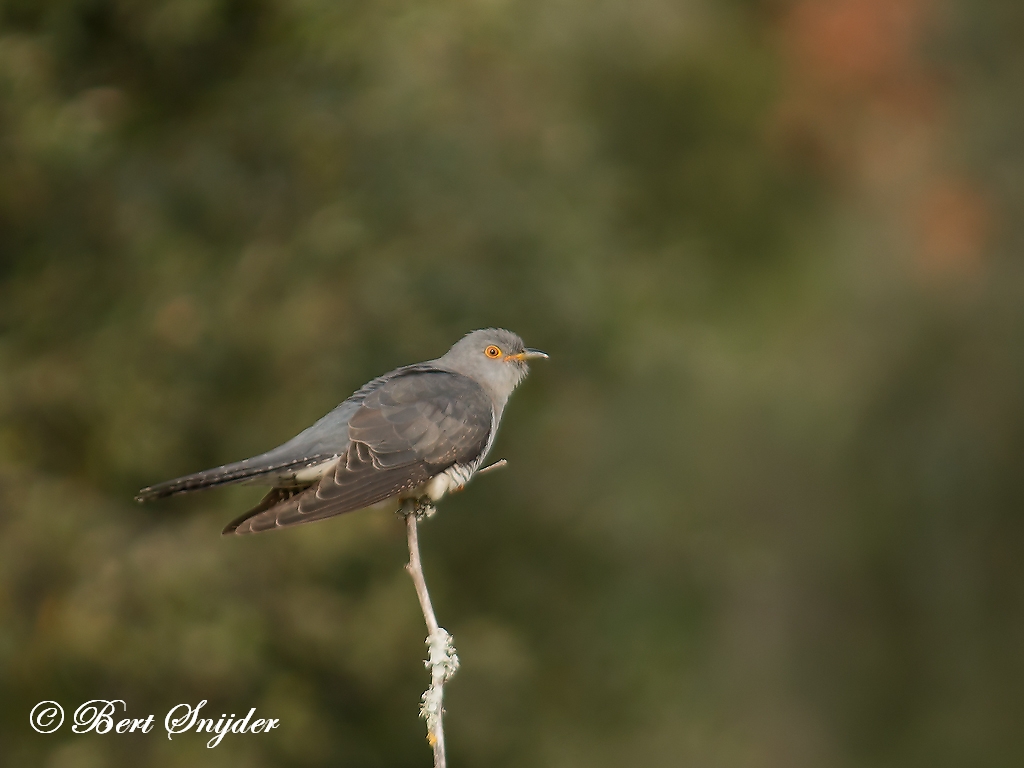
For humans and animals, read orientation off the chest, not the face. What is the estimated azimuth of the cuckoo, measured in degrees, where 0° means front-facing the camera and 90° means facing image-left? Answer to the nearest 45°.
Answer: approximately 270°
